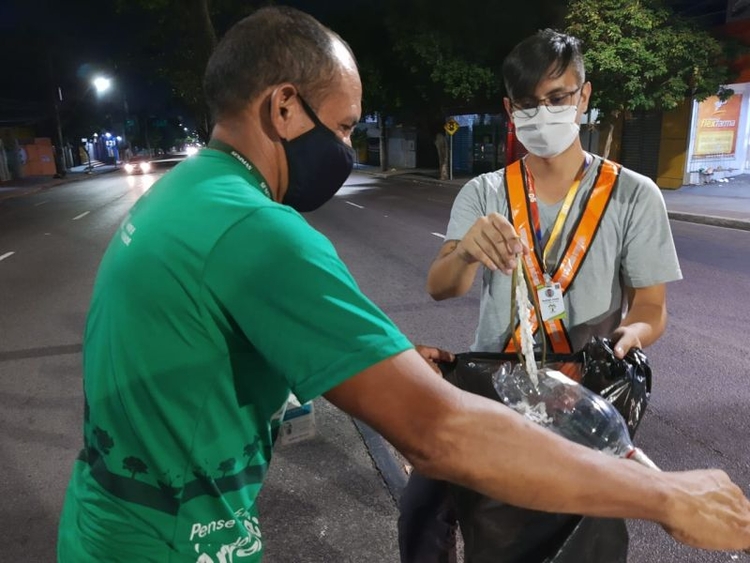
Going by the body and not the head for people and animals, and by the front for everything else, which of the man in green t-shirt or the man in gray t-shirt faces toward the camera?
the man in gray t-shirt

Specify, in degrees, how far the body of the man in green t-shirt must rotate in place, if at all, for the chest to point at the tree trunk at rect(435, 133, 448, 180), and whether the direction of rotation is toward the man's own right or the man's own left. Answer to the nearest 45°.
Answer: approximately 45° to the man's own left

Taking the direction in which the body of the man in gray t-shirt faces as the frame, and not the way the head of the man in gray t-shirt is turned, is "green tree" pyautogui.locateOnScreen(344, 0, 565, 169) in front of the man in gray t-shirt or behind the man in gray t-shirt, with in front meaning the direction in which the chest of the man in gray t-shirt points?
behind

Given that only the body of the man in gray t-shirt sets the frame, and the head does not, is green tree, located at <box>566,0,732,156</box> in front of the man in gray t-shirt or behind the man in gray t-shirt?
behind

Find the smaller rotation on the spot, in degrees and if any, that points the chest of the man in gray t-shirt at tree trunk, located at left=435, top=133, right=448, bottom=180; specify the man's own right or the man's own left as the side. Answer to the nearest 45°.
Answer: approximately 180°

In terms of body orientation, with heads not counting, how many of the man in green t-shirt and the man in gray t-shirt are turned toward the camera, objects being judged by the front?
1

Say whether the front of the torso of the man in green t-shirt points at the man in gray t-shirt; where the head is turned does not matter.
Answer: yes

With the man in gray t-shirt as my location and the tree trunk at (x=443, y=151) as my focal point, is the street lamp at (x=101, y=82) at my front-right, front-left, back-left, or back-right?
front-left

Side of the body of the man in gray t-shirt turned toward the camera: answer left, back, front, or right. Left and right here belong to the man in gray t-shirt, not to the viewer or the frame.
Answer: front

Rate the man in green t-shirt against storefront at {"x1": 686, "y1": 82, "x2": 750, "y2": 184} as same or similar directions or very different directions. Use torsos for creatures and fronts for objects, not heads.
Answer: very different directions

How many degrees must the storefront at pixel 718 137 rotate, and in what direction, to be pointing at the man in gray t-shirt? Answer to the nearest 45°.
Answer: approximately 45° to its left

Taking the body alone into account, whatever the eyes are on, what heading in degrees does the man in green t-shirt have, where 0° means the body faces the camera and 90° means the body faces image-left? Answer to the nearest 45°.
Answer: approximately 225°

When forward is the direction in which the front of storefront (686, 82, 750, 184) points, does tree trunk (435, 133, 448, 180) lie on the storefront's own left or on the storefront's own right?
on the storefront's own right

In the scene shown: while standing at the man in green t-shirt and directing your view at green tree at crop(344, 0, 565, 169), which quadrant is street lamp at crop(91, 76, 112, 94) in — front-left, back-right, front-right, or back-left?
front-left

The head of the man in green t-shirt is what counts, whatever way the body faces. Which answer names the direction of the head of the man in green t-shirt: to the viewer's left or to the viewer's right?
to the viewer's right

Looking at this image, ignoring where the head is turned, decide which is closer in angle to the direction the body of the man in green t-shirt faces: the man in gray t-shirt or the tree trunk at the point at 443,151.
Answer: the man in gray t-shirt

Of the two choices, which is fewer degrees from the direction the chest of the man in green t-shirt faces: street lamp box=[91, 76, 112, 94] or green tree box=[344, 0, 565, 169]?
the green tree

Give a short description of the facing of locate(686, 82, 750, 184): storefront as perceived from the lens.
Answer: facing the viewer and to the left of the viewer
